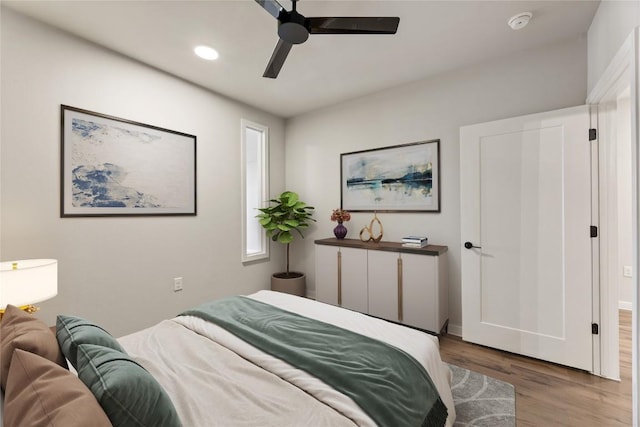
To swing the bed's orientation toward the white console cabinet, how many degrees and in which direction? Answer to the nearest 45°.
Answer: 0° — it already faces it

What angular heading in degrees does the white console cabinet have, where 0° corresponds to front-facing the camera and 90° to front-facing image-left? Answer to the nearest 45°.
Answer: approximately 45°

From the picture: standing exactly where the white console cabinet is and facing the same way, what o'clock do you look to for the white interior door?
The white interior door is roughly at 8 o'clock from the white console cabinet.

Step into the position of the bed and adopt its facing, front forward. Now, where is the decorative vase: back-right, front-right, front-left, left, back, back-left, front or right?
front

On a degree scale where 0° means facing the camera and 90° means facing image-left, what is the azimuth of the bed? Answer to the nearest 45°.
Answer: approximately 225°

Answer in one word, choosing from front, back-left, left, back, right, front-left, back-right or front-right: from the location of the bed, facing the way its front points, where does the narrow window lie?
front-left

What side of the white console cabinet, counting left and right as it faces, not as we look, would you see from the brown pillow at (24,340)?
front
